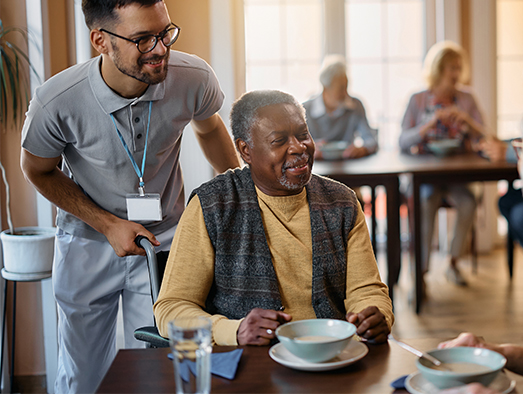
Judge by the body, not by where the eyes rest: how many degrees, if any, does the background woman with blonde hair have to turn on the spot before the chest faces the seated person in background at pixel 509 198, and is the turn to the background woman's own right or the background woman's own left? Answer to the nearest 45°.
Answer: approximately 45° to the background woman's own left

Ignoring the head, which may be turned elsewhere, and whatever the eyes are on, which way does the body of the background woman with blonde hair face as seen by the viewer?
toward the camera

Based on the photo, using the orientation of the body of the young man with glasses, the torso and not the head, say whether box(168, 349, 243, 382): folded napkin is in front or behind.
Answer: in front

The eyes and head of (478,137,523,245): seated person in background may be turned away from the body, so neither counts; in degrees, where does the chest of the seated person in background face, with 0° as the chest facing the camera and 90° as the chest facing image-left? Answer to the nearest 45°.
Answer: approximately 90°

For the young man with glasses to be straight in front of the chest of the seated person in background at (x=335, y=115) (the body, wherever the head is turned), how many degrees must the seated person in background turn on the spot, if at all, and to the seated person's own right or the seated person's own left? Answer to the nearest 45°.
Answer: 0° — they already face them

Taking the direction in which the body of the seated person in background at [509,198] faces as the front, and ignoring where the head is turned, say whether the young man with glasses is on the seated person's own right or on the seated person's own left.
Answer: on the seated person's own left

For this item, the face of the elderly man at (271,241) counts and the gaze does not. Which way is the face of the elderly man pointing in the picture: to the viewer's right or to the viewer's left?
to the viewer's right

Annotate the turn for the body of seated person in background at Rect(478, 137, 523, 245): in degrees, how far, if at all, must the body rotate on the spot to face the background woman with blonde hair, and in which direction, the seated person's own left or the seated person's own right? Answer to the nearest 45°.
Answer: approximately 45° to the seated person's own right

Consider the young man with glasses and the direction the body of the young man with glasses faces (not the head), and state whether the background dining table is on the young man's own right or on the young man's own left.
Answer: on the young man's own left

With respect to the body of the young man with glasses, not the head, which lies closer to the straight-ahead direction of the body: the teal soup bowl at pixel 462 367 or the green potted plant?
the teal soup bowl

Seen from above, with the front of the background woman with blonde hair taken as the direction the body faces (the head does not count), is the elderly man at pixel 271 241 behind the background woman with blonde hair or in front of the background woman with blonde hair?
in front

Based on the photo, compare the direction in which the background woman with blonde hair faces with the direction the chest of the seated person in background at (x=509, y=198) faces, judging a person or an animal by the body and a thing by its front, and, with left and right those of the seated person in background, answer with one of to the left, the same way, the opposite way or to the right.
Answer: to the left

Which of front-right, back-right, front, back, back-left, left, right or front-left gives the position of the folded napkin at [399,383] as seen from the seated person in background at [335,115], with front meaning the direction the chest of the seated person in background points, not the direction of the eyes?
front

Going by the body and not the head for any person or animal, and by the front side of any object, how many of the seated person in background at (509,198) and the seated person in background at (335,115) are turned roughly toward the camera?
1
